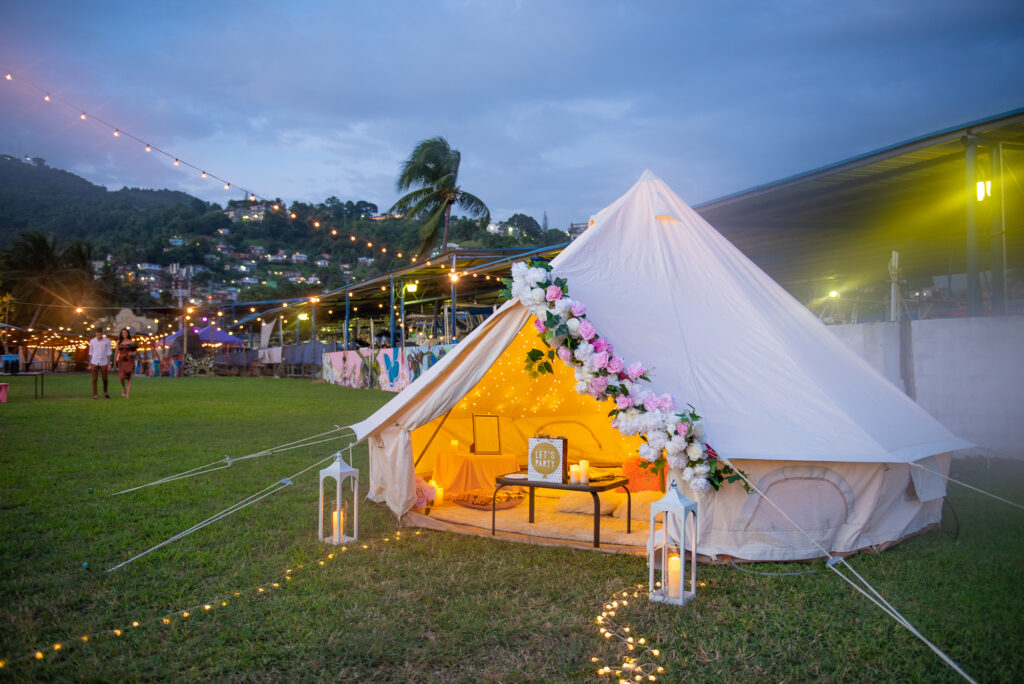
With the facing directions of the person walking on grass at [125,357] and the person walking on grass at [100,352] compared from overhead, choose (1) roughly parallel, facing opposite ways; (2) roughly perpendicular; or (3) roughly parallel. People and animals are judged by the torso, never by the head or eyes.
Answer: roughly parallel

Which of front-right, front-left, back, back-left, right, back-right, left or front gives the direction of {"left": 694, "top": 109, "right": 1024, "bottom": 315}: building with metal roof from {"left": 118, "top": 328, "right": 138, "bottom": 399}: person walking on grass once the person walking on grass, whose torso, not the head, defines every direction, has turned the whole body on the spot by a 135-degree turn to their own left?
right

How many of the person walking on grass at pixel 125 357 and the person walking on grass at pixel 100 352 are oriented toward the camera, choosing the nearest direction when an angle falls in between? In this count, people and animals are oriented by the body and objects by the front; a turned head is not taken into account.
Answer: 2

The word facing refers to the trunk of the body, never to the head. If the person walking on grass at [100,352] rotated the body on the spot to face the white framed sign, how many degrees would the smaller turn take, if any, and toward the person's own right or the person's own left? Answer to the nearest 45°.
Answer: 0° — they already face it

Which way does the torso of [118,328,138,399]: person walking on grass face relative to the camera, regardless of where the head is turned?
toward the camera

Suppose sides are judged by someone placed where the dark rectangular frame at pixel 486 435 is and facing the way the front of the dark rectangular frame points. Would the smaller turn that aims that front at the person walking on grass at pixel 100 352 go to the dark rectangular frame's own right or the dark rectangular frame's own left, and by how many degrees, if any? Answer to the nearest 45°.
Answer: approximately 135° to the dark rectangular frame's own right

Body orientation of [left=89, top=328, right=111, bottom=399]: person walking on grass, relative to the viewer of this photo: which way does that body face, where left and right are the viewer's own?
facing the viewer

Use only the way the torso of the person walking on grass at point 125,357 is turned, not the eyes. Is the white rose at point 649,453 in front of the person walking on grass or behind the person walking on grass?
in front

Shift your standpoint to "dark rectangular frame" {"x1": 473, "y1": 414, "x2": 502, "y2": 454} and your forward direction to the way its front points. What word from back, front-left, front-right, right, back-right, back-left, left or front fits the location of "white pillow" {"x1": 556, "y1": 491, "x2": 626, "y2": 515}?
front-left

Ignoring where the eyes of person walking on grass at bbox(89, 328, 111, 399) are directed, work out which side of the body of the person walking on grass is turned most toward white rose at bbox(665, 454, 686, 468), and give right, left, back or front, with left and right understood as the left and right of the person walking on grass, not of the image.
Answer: front

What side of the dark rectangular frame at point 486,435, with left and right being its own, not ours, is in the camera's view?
front

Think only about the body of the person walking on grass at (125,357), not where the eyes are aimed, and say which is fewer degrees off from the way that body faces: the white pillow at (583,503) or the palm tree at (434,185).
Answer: the white pillow

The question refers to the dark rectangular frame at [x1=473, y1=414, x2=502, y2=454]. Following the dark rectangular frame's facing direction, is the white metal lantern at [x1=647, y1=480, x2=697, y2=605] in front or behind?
in front

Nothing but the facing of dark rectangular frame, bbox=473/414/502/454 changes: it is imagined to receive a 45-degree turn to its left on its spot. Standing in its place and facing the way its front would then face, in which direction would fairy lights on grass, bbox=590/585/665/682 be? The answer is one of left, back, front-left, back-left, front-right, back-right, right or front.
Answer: front-right

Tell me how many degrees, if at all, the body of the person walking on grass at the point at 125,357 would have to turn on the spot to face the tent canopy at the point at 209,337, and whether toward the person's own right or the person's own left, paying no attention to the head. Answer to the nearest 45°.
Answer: approximately 180°
